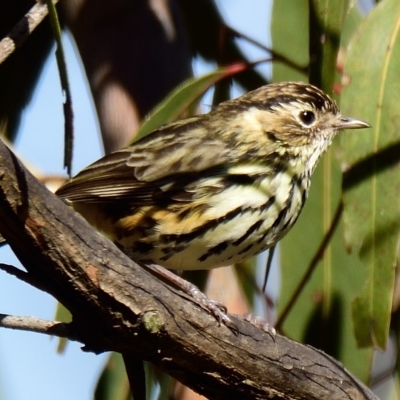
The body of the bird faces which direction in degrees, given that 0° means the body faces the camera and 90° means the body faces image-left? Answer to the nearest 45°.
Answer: approximately 270°

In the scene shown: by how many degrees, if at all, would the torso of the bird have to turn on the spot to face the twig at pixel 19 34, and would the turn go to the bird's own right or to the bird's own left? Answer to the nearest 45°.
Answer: approximately 135° to the bird's own right

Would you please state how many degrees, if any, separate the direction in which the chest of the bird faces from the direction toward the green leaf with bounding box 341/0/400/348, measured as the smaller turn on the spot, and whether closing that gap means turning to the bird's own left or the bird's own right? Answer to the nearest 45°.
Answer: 0° — it already faces it
